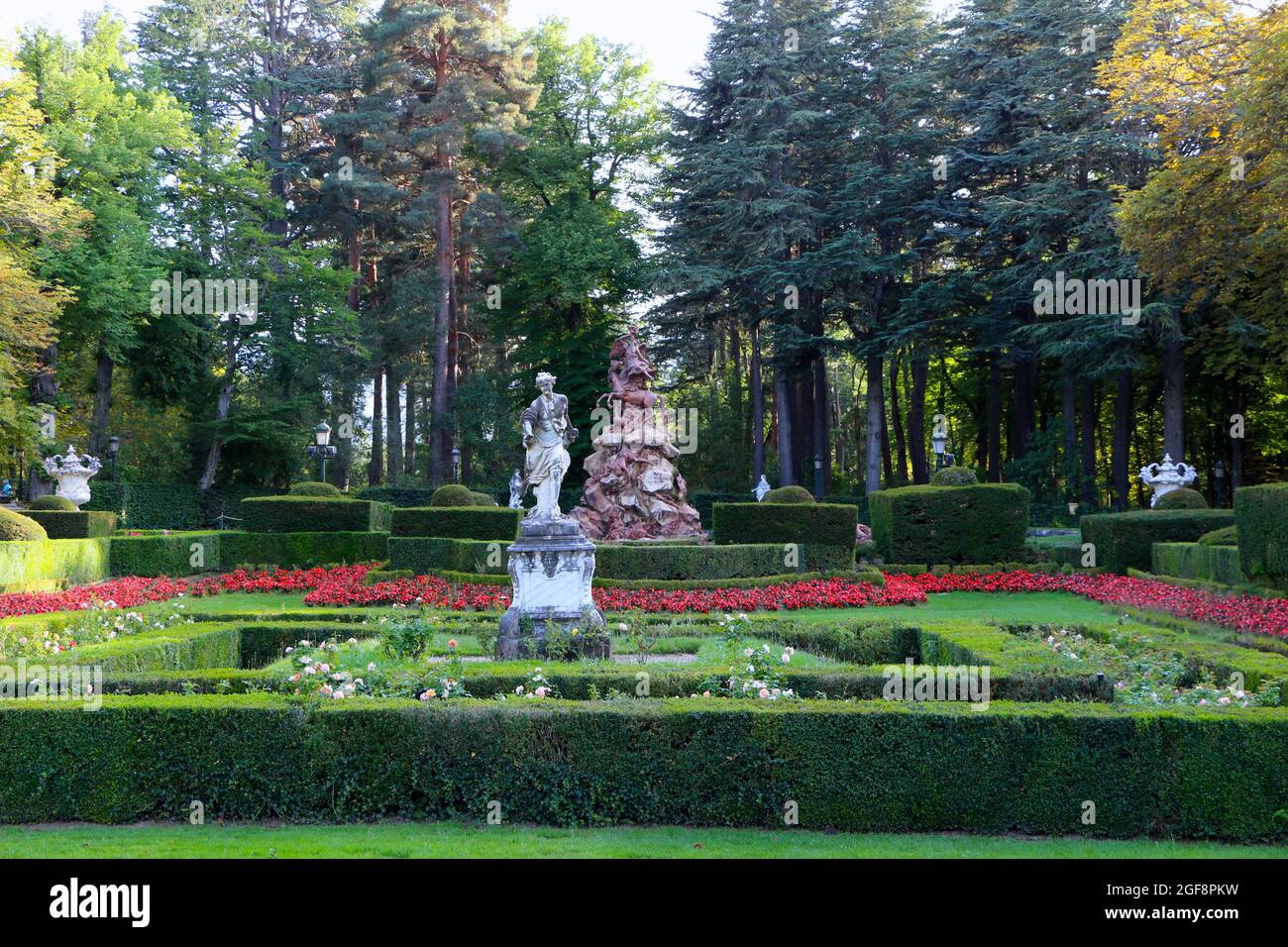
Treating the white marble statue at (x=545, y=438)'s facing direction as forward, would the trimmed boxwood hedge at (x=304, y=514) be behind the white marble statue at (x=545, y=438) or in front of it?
behind

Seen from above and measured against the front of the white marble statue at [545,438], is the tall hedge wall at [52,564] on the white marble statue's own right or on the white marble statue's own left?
on the white marble statue's own right

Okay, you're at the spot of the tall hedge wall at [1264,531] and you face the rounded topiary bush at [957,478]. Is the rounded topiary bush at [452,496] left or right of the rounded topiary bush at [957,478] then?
left

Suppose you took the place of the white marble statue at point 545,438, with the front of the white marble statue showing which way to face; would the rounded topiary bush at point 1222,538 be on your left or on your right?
on your left

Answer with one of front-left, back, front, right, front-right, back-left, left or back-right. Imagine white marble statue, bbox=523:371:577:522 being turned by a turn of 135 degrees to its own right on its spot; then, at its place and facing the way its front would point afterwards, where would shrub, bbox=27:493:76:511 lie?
front

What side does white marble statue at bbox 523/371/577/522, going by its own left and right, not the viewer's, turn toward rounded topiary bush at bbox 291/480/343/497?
back

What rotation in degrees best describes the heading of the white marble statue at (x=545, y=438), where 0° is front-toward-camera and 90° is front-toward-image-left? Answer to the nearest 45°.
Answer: approximately 0°

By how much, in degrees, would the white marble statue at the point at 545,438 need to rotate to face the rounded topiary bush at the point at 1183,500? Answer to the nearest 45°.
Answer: approximately 135° to its left

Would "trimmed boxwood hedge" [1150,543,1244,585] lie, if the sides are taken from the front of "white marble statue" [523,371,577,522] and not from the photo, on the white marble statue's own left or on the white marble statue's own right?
on the white marble statue's own left

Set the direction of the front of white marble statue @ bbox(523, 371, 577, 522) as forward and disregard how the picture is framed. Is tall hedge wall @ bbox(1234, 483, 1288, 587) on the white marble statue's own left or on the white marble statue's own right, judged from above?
on the white marble statue's own left

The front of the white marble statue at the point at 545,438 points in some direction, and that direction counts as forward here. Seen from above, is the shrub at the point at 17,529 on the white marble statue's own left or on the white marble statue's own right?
on the white marble statue's own right

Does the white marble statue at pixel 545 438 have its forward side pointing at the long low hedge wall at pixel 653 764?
yes

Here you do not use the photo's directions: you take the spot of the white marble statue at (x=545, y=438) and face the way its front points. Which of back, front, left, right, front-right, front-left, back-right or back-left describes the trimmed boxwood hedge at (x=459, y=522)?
back

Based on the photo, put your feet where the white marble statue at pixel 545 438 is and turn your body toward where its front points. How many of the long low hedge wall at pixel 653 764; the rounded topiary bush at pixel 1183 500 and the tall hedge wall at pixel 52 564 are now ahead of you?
1
